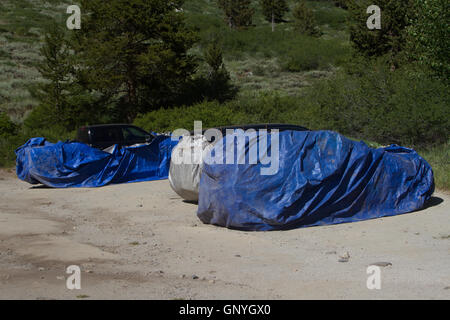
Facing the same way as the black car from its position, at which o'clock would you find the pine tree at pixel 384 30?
The pine tree is roughly at 12 o'clock from the black car.

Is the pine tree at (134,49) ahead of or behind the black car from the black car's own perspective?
ahead

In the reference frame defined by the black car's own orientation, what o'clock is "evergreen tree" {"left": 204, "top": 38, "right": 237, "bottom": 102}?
The evergreen tree is roughly at 11 o'clock from the black car.

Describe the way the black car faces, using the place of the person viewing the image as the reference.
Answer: facing away from the viewer and to the right of the viewer

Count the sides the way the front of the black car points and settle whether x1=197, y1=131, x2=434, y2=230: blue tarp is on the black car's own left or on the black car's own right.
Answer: on the black car's own right

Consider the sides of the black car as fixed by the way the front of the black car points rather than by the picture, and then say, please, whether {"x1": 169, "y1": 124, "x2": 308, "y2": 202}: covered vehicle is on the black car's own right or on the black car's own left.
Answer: on the black car's own right

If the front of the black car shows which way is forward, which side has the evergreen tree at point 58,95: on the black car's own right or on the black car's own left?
on the black car's own left
